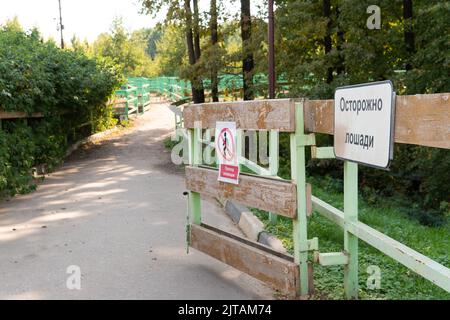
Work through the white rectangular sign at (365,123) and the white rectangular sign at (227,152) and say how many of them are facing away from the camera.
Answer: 0

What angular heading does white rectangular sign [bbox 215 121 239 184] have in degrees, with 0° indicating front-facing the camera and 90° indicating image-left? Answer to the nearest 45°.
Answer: approximately 45°

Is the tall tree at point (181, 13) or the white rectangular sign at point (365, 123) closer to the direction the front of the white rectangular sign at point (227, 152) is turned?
the white rectangular sign

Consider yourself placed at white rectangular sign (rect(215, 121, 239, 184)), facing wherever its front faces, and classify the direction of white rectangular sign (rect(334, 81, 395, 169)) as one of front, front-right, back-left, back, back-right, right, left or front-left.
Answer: left

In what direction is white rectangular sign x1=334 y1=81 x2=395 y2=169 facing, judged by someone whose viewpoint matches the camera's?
facing the viewer and to the left of the viewer

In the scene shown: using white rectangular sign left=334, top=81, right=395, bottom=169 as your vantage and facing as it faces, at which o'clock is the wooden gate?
The wooden gate is roughly at 3 o'clock from the white rectangular sign.

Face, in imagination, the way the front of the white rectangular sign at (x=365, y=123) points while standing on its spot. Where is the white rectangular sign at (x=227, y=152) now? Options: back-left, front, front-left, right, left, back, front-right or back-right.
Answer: right

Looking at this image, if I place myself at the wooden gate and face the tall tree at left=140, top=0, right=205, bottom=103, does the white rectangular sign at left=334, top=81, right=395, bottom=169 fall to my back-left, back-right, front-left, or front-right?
back-right

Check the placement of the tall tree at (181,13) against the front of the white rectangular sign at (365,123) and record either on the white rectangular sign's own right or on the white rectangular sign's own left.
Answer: on the white rectangular sign's own right
